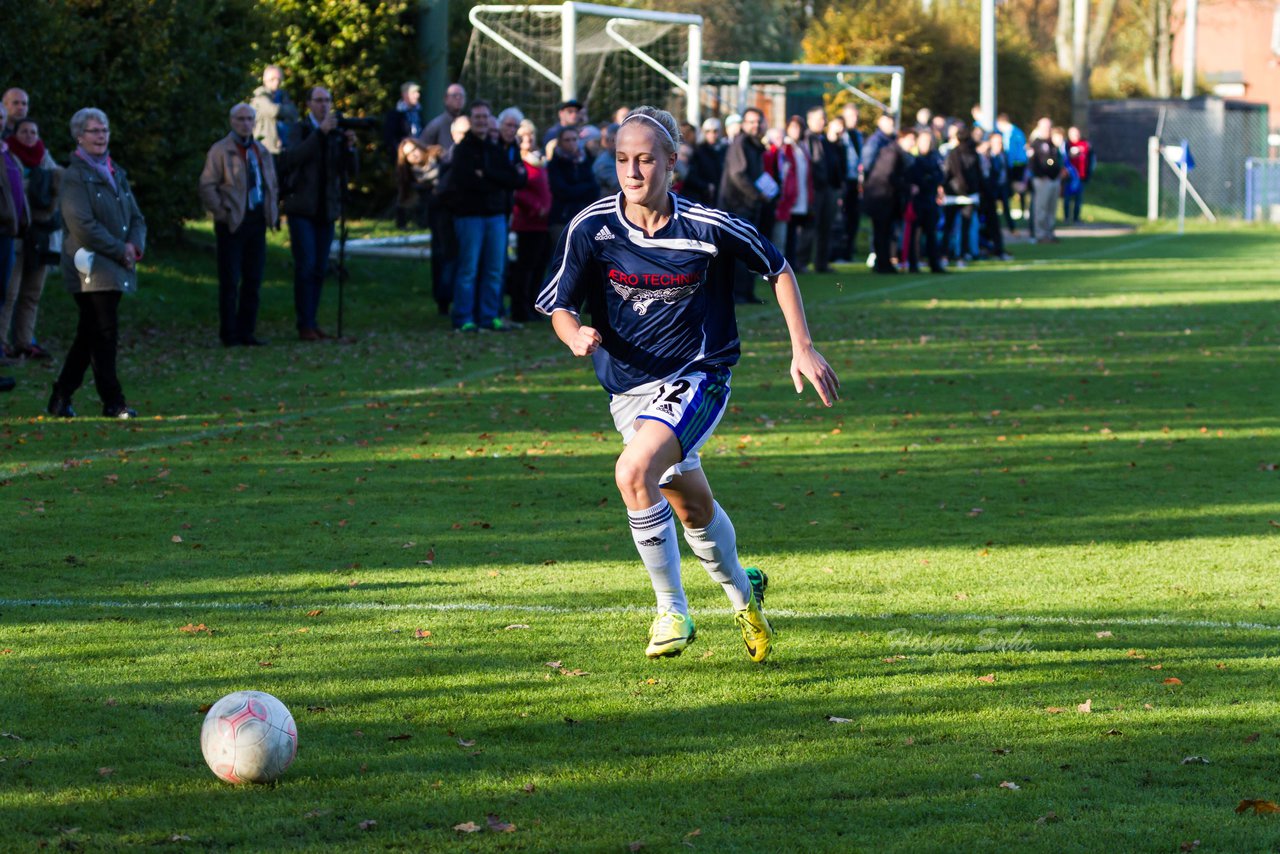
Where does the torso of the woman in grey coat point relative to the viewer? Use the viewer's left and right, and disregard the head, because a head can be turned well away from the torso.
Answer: facing the viewer and to the right of the viewer

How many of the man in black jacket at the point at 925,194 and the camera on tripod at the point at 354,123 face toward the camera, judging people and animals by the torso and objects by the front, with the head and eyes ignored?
1

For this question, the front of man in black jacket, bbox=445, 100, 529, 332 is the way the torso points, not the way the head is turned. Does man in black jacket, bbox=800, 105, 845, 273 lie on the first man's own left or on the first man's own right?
on the first man's own left

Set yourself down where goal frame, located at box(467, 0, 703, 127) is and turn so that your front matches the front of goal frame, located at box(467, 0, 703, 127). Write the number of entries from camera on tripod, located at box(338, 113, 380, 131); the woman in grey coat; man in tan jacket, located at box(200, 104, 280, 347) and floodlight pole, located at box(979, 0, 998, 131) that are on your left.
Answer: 1

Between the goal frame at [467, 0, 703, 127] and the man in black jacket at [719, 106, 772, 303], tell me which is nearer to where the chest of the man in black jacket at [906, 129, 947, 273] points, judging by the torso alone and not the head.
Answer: the man in black jacket

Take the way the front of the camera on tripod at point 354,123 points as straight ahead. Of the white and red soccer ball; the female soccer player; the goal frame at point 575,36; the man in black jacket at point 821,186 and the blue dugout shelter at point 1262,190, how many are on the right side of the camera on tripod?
2

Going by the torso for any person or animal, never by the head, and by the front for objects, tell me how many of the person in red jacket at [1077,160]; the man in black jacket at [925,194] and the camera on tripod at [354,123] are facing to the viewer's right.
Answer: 1

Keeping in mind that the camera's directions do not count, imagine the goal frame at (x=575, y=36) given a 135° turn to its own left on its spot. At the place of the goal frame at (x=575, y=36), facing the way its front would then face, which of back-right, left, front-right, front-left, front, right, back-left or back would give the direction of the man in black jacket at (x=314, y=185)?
back
